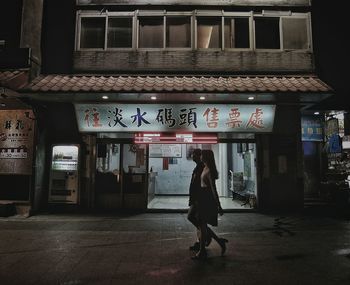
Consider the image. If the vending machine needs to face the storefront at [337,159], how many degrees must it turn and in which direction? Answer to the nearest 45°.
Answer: approximately 90° to its left

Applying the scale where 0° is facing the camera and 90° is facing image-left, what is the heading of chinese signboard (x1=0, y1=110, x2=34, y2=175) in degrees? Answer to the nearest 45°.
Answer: approximately 0°

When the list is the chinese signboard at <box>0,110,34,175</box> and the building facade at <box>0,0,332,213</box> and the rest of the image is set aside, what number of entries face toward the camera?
2

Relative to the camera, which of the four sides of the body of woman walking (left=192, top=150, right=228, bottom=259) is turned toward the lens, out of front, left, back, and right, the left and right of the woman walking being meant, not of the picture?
left

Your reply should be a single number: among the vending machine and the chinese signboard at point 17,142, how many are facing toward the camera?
2

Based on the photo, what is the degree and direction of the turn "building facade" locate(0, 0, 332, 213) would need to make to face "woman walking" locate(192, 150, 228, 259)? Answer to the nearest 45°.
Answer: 0° — it already faces them

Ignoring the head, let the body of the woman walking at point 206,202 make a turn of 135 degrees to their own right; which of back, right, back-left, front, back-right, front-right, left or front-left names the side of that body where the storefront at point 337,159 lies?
front

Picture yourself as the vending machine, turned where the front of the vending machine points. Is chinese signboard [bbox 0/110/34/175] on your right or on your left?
on your right

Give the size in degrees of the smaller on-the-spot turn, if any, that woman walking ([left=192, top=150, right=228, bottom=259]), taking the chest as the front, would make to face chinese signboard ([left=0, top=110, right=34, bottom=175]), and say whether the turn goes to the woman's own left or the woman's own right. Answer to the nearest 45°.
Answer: approximately 45° to the woman's own right

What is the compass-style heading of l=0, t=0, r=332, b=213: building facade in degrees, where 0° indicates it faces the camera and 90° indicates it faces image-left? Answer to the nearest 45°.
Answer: approximately 0°
